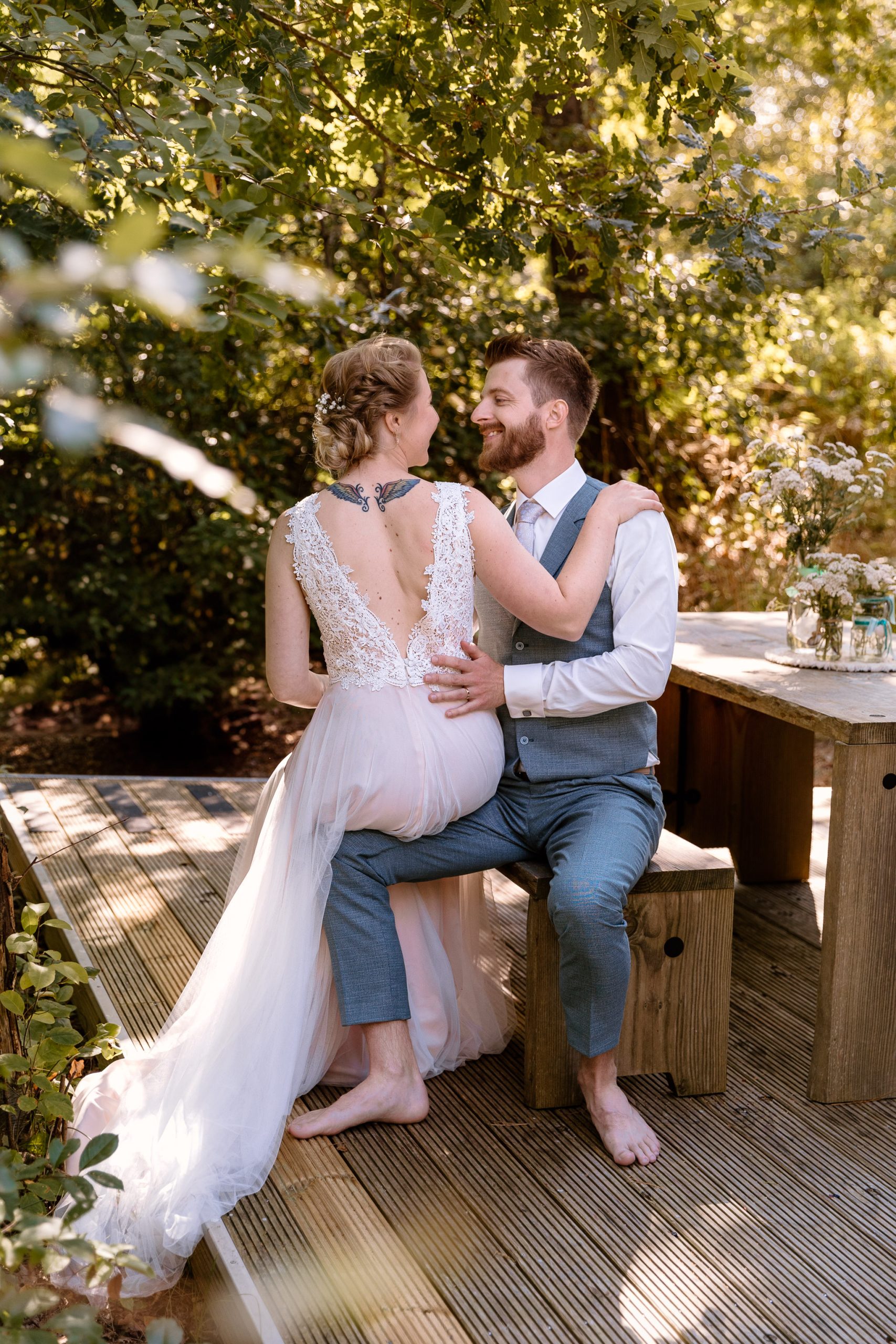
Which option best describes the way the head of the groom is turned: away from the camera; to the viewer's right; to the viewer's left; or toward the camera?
to the viewer's left

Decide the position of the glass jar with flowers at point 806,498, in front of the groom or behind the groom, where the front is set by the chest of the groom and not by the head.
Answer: behind

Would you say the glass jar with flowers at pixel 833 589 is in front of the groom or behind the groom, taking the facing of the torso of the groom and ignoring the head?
behind

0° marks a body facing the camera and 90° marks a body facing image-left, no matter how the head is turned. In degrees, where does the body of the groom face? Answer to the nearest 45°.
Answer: approximately 45°

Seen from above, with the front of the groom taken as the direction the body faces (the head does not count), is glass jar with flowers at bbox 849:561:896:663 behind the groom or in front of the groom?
behind

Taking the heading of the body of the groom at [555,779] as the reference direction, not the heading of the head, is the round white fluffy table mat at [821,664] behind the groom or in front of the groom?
behind

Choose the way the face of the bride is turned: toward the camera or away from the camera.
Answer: away from the camera
